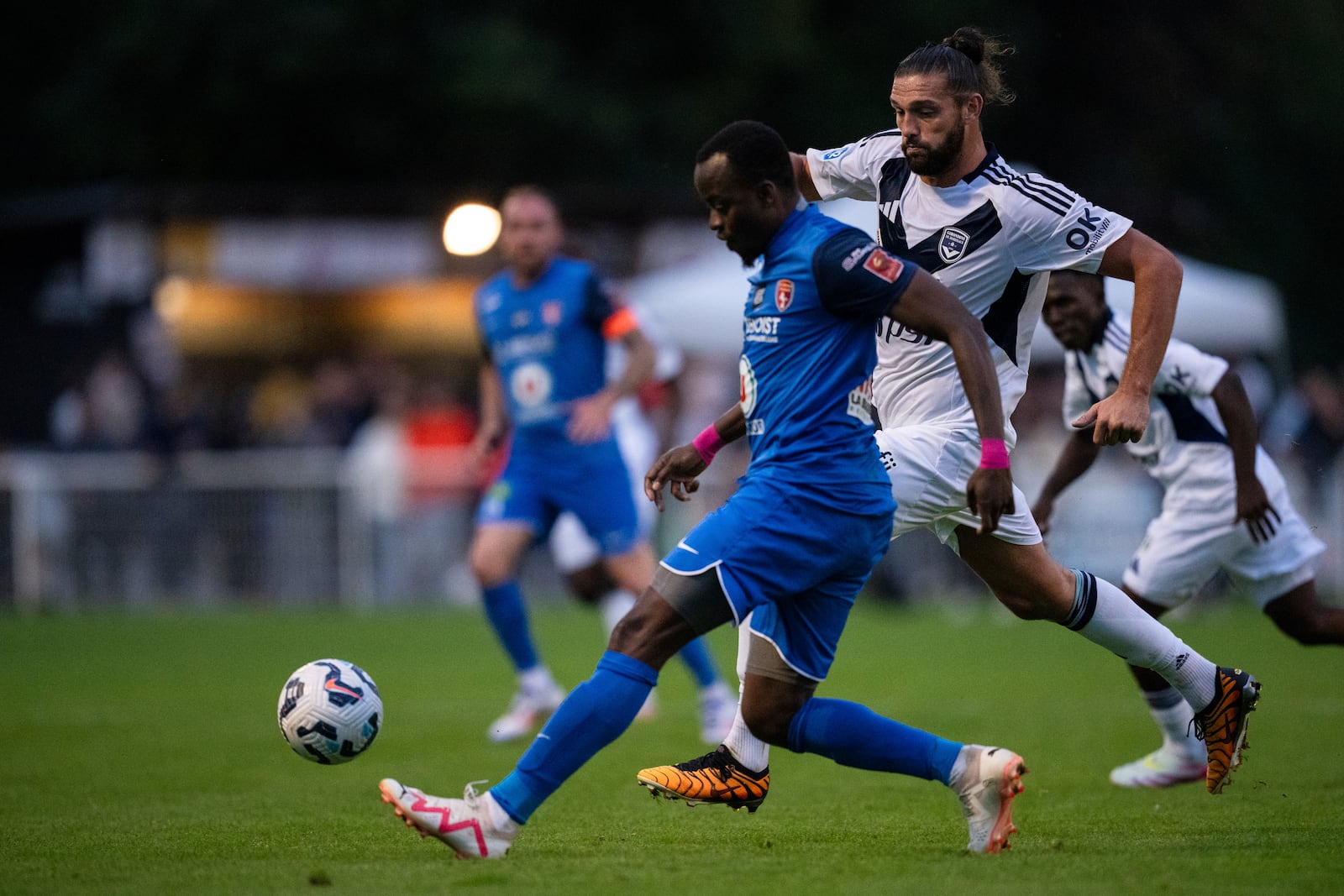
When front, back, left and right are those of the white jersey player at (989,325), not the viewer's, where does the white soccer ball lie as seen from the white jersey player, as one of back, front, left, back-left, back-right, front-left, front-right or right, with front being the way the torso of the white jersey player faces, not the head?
front-right

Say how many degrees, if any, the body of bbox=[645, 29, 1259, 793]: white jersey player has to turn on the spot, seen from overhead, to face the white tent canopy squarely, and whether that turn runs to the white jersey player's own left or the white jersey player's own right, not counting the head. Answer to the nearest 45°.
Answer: approximately 135° to the white jersey player's own right

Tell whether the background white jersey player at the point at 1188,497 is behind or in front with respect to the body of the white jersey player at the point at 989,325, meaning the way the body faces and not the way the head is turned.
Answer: behind

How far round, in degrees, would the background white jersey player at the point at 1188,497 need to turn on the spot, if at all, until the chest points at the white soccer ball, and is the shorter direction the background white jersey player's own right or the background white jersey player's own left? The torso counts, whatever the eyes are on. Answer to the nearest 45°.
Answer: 0° — they already face it

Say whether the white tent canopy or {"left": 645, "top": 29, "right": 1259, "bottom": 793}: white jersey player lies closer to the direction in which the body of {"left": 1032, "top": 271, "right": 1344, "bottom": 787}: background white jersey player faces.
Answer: the white jersey player

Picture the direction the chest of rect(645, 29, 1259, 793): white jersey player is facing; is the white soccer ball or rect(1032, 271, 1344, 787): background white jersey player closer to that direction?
the white soccer ball

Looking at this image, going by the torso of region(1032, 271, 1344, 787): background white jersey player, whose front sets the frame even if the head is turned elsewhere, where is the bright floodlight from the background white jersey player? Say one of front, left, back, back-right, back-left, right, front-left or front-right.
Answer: right

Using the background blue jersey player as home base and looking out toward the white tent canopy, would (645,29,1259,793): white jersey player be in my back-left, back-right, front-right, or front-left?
back-right

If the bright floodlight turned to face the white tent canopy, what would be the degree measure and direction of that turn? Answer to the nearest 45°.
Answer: approximately 45° to its left
